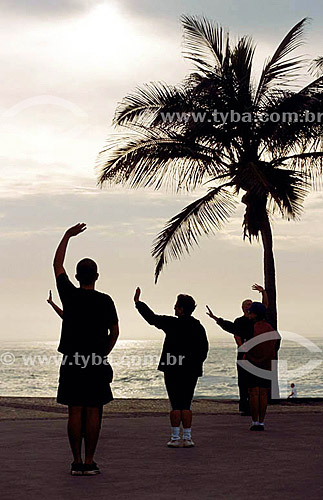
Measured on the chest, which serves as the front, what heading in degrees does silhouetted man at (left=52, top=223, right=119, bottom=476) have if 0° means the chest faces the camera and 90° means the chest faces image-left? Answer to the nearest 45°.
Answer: approximately 180°

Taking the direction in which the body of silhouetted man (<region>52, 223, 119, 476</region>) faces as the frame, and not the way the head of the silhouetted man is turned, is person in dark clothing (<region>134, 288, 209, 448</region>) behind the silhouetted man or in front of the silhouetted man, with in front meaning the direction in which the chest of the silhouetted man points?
in front

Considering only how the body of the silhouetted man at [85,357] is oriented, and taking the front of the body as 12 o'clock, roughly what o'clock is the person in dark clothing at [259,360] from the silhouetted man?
The person in dark clothing is roughly at 1 o'clock from the silhouetted man.
